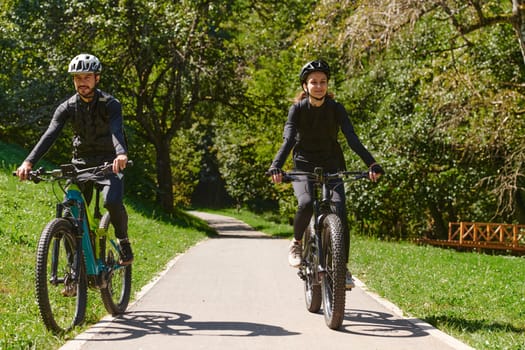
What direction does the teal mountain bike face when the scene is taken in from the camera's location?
facing the viewer and to the left of the viewer

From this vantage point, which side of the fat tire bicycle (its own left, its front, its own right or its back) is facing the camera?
front

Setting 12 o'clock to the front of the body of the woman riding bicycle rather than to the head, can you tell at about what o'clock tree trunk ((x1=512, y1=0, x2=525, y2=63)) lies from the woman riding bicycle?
The tree trunk is roughly at 7 o'clock from the woman riding bicycle.

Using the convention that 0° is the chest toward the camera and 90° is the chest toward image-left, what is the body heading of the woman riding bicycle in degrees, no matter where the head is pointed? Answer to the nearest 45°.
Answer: approximately 0°

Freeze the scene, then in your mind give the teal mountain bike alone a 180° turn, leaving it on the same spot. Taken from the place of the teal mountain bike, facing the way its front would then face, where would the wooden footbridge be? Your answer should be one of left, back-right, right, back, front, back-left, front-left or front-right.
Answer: front

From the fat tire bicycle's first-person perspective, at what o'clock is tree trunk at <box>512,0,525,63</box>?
The tree trunk is roughly at 7 o'clock from the fat tire bicycle.

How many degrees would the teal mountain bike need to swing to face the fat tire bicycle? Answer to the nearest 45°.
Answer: approximately 135° to its left

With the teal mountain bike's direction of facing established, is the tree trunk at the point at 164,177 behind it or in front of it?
behind

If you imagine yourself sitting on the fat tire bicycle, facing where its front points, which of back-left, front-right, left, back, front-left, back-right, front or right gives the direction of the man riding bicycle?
right

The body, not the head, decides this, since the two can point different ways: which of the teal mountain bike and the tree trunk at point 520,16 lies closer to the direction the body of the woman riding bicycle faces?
the teal mountain bike
